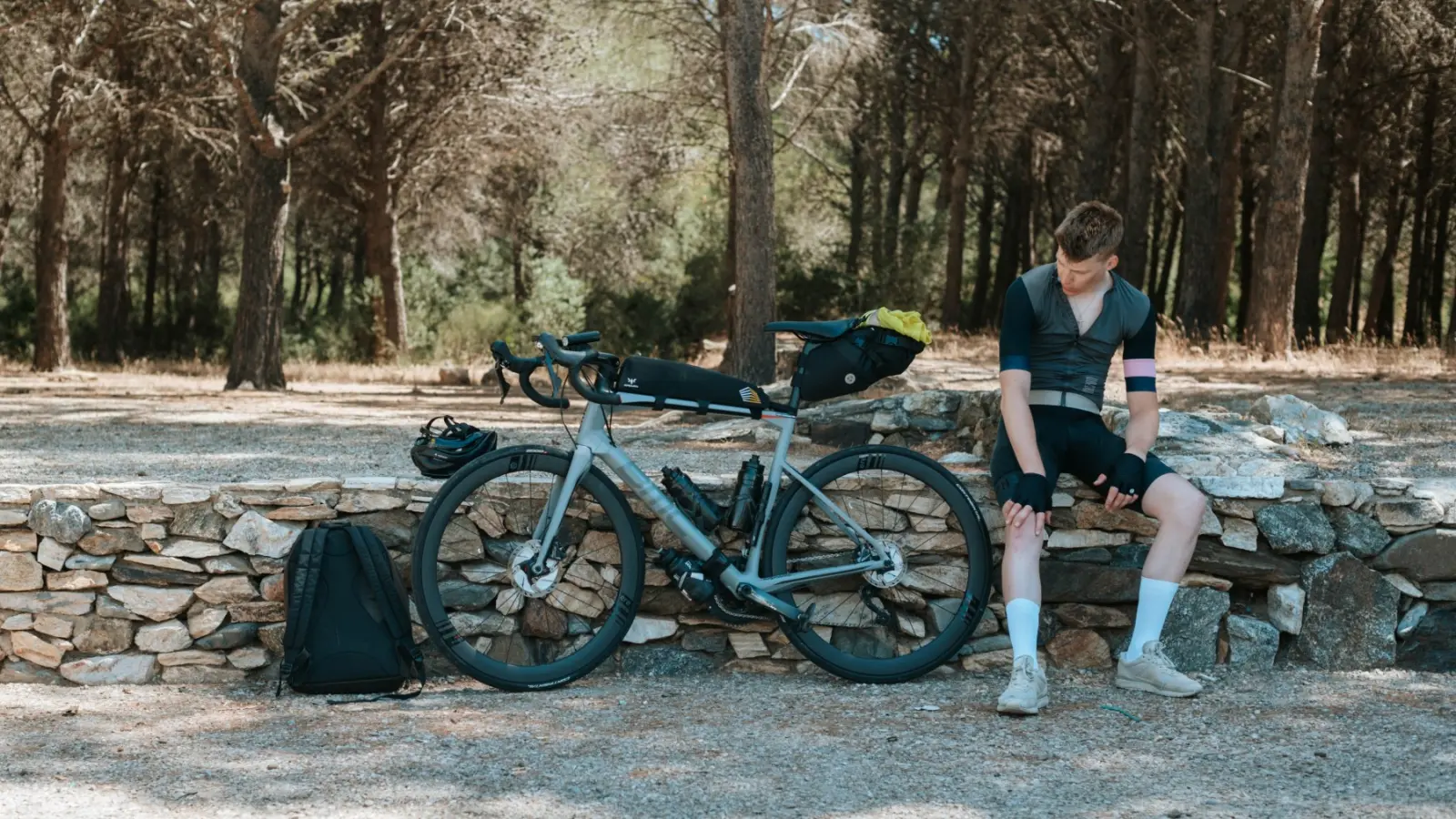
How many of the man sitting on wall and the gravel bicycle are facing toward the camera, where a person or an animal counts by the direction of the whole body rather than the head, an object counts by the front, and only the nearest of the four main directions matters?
1

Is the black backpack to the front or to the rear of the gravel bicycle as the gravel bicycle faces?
to the front

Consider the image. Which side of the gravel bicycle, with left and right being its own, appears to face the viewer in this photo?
left

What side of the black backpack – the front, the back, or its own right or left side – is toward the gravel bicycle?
right

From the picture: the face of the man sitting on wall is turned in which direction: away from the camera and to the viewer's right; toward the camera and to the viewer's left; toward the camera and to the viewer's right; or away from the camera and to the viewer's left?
toward the camera and to the viewer's left

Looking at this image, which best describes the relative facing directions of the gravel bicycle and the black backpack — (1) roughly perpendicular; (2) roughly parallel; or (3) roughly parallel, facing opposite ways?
roughly perpendicular

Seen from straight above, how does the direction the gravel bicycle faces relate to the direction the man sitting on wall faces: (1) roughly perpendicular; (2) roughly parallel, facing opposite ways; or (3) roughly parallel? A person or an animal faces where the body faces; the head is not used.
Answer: roughly perpendicular

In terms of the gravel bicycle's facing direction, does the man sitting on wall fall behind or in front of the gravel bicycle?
behind

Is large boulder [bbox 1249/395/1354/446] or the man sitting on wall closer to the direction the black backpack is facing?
the large boulder

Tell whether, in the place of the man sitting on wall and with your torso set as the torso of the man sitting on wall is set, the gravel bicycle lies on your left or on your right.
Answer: on your right

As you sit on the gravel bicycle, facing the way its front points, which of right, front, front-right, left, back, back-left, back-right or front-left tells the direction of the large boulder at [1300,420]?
back-right

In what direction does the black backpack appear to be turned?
away from the camera

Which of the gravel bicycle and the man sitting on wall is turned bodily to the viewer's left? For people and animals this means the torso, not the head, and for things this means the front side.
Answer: the gravel bicycle

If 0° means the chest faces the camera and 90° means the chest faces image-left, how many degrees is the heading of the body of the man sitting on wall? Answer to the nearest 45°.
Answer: approximately 0°

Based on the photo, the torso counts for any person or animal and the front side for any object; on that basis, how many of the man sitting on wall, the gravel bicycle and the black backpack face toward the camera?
1

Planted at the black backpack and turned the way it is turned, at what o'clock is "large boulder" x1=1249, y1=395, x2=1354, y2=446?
The large boulder is roughly at 2 o'clock from the black backpack.
